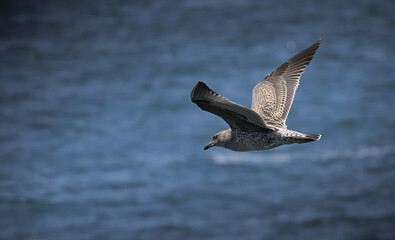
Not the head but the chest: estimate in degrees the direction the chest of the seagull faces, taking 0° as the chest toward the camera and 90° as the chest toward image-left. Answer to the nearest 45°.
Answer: approximately 90°
